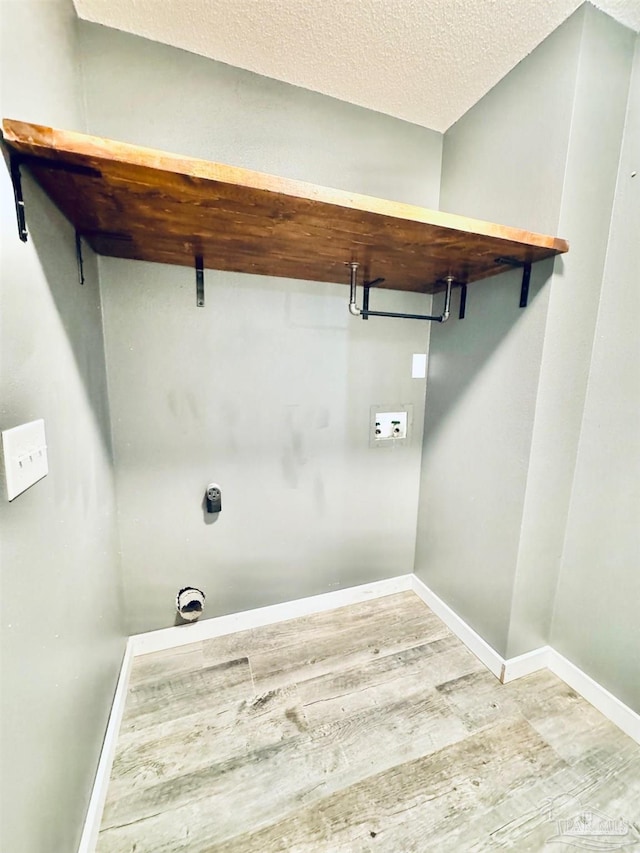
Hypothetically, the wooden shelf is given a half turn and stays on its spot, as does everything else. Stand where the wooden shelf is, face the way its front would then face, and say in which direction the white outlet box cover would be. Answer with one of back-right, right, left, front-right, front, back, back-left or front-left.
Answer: right

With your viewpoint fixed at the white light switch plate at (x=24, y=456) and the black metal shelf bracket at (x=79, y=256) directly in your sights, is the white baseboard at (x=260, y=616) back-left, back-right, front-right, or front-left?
front-right

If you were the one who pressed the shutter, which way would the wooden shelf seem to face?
facing the viewer and to the right of the viewer

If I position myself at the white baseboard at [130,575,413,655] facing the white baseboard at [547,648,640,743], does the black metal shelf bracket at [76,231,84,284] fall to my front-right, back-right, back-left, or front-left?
back-right
